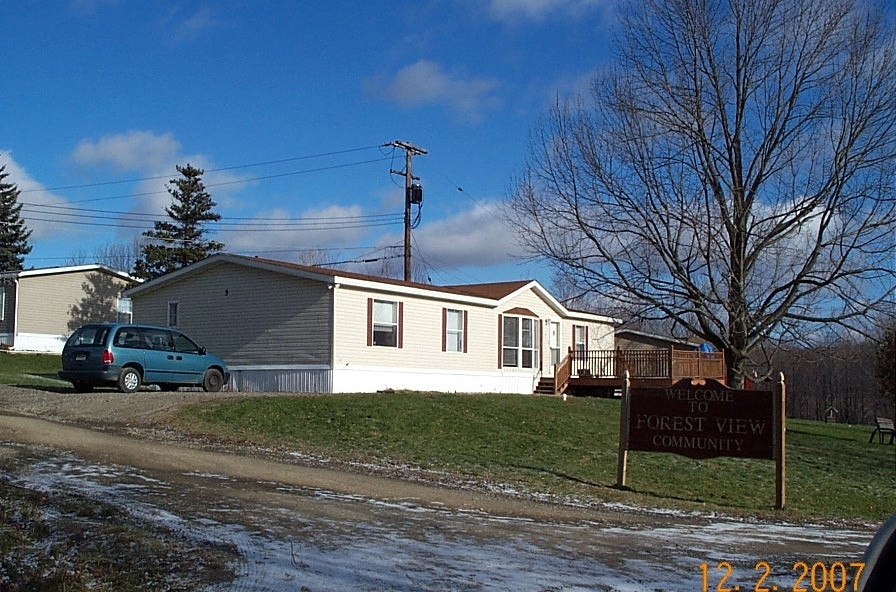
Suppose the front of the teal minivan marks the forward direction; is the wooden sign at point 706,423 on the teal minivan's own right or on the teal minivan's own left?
on the teal minivan's own right

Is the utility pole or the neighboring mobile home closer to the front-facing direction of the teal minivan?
the utility pole

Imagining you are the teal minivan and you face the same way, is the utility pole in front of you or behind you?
in front

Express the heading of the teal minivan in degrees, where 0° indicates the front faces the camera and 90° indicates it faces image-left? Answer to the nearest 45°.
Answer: approximately 225°

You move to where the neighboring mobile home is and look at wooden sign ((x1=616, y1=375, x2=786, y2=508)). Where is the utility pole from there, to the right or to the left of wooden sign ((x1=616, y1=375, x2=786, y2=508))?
left

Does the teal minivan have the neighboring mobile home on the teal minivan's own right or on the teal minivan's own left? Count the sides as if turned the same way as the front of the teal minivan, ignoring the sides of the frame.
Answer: on the teal minivan's own left

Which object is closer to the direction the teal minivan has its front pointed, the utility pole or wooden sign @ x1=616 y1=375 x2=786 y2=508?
the utility pole

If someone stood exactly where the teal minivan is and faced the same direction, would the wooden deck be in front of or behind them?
in front
